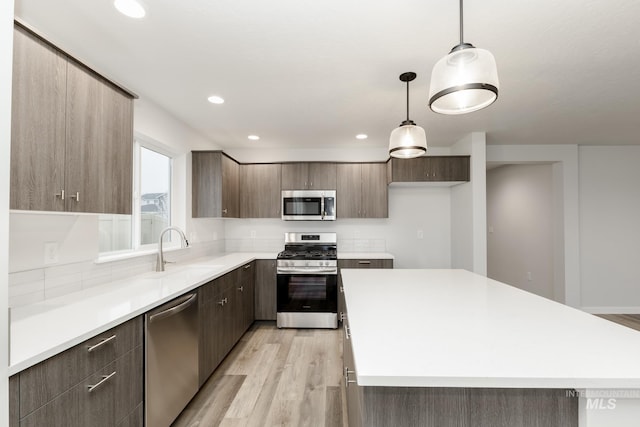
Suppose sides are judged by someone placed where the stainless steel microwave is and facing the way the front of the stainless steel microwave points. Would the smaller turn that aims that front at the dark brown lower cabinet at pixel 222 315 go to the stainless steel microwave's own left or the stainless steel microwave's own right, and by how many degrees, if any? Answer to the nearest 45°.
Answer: approximately 45° to the stainless steel microwave's own right

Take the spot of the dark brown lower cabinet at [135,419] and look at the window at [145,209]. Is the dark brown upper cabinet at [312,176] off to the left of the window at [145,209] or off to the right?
right

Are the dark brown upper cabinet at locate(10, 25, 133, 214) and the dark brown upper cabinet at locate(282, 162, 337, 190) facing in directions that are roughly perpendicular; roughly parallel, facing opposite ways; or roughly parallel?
roughly perpendicular

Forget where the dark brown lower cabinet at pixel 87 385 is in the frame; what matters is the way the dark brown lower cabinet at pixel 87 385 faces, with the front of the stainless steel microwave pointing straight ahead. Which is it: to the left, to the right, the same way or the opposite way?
to the left

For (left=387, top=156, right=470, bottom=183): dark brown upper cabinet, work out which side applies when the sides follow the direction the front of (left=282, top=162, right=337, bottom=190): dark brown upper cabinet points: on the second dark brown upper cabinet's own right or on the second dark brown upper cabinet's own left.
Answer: on the second dark brown upper cabinet's own left

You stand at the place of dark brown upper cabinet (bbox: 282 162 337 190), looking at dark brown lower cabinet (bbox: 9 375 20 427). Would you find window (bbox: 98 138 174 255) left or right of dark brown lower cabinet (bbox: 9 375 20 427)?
right
